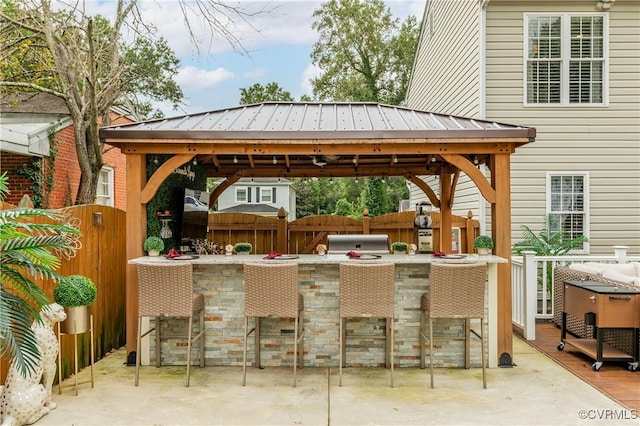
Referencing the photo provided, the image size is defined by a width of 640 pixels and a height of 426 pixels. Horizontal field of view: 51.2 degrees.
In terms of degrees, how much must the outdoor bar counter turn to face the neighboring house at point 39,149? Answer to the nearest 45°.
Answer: approximately 135° to its right

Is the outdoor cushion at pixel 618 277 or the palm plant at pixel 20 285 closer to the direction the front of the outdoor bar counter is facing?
the palm plant

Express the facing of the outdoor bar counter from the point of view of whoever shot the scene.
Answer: facing the viewer

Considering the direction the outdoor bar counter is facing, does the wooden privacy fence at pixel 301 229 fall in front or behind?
behind

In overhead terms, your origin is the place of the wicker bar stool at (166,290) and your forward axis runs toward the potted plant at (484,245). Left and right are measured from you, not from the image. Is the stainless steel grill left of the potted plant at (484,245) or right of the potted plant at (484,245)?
left

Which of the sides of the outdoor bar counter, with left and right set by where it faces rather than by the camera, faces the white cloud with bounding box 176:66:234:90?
back

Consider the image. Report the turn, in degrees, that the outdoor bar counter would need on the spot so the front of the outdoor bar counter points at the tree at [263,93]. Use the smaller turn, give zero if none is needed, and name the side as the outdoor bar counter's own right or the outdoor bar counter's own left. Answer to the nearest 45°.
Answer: approximately 180°
